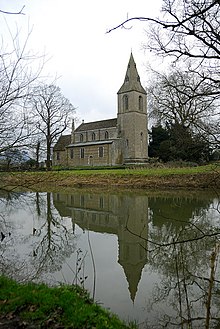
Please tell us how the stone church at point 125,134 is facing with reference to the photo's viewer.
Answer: facing the viewer and to the right of the viewer
